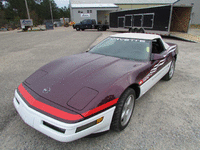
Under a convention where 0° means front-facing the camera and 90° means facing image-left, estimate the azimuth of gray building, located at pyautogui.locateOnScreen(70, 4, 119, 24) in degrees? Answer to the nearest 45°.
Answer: approximately 0°

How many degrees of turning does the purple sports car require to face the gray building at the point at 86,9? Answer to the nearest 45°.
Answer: approximately 135° to its right

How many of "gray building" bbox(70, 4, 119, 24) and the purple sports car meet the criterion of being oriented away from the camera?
0

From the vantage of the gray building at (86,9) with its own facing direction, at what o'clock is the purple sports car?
The purple sports car is roughly at 12 o'clock from the gray building.
